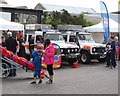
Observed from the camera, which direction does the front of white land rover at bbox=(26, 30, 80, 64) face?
facing the viewer and to the right of the viewer

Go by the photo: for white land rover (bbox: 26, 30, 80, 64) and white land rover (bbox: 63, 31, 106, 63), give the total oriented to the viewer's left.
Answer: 0

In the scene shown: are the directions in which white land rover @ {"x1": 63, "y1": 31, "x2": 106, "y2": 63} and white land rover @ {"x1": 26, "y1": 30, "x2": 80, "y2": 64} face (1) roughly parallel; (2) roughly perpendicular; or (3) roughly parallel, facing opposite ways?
roughly parallel

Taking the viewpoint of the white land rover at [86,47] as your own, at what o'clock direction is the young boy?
The young boy is roughly at 2 o'clock from the white land rover.

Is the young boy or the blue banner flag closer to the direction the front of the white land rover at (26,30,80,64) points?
the young boy

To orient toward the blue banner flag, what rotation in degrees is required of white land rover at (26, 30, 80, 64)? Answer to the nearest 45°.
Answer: approximately 90° to its left

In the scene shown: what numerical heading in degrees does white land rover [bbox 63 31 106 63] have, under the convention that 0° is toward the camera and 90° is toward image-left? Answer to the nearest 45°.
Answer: approximately 315°
